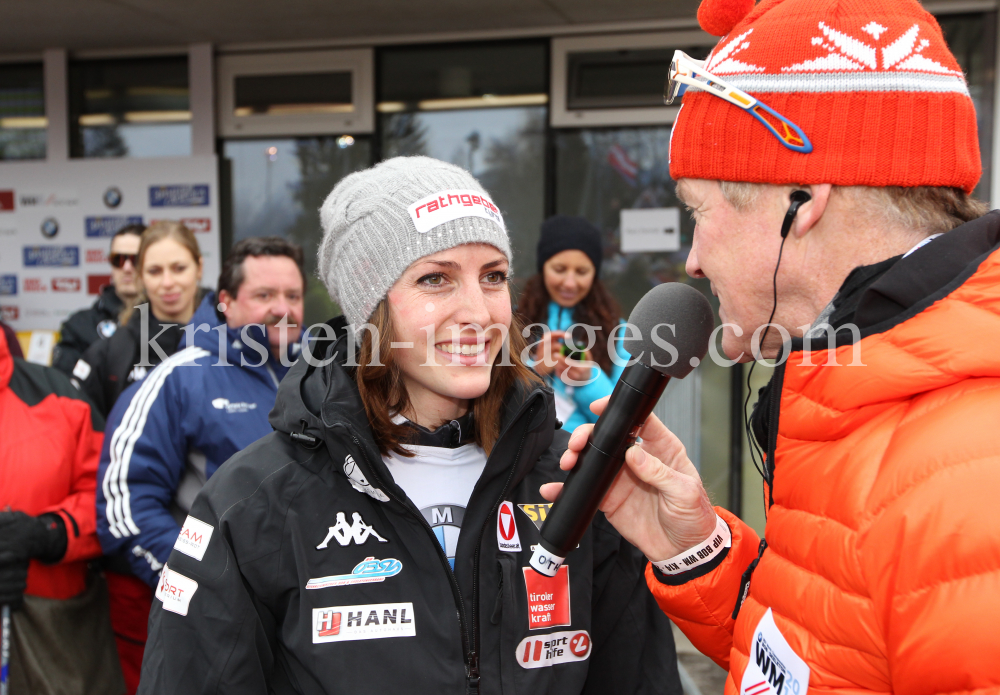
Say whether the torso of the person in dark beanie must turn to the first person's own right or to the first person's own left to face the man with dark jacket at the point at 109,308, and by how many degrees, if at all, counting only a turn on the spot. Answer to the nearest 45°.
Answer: approximately 90° to the first person's own right

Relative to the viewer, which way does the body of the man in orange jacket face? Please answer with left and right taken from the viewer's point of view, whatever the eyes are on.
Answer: facing to the left of the viewer

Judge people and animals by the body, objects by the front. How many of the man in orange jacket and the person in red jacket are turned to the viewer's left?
1

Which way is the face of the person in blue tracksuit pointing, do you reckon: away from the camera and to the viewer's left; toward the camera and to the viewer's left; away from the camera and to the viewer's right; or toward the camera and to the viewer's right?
toward the camera and to the viewer's right

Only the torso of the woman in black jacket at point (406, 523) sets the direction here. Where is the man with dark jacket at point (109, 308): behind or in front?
behind

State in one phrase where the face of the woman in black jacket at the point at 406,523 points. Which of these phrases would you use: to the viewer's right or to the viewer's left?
to the viewer's right

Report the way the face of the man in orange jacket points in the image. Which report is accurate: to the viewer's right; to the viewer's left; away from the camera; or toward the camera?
to the viewer's left
